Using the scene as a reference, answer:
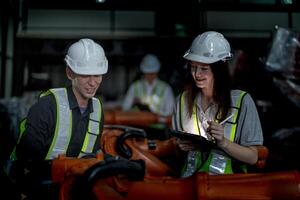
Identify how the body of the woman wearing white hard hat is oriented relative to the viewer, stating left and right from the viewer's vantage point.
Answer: facing the viewer and to the left of the viewer

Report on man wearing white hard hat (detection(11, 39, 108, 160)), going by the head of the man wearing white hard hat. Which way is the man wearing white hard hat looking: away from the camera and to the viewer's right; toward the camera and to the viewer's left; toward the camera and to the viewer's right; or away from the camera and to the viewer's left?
toward the camera and to the viewer's right

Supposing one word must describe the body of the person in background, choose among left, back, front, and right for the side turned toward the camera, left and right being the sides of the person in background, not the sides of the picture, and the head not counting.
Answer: front

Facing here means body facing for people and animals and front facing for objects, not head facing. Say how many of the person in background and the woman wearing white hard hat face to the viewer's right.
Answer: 0

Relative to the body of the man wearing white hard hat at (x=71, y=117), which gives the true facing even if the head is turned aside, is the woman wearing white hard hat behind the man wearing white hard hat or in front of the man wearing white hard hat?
in front

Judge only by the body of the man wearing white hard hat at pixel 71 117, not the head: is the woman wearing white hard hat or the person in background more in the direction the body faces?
the woman wearing white hard hat

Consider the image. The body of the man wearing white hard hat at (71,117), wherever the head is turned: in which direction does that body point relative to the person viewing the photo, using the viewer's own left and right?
facing the viewer and to the right of the viewer

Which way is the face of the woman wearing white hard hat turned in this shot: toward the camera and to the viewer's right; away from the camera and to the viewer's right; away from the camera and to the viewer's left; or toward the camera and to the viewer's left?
toward the camera and to the viewer's left

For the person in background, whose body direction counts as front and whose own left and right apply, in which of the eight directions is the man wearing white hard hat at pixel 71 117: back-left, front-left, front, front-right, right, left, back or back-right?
front

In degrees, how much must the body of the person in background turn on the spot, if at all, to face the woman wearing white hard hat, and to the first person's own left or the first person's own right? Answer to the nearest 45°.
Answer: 0° — they already face them
